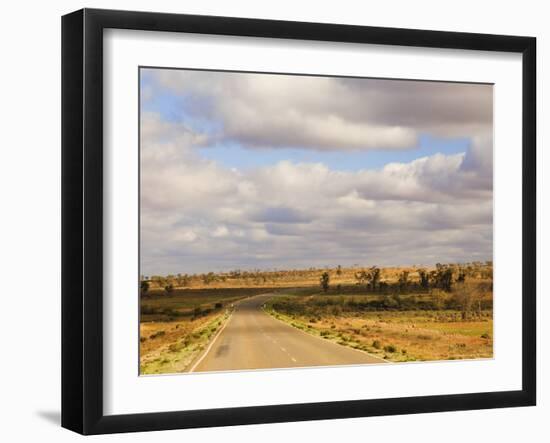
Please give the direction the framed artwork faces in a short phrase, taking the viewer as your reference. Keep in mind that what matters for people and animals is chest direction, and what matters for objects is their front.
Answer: facing the viewer and to the right of the viewer
